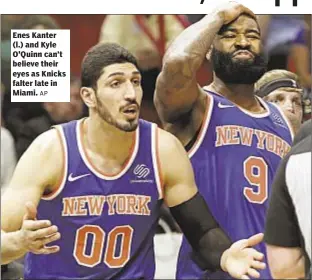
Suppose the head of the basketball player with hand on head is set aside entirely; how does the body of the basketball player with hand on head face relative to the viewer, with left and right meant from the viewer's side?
facing the viewer and to the right of the viewer
